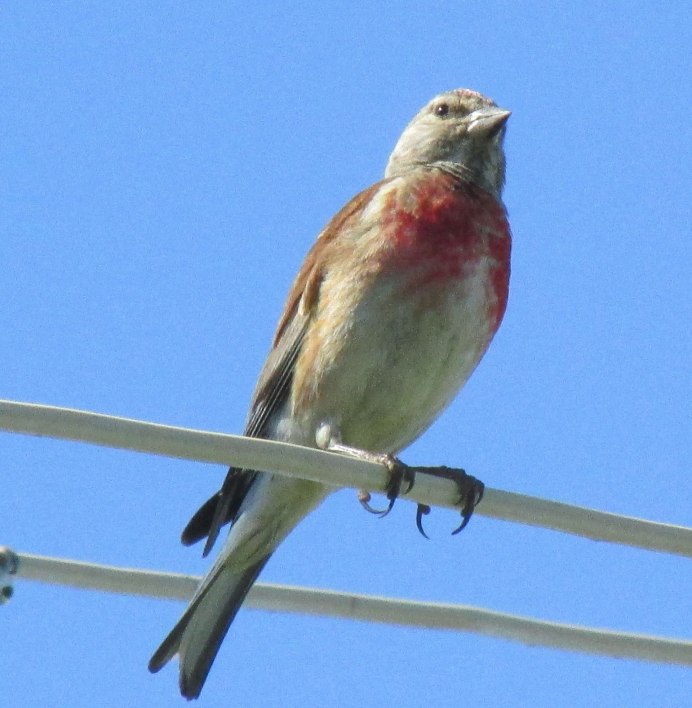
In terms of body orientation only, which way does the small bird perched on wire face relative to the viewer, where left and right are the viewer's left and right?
facing the viewer and to the right of the viewer
